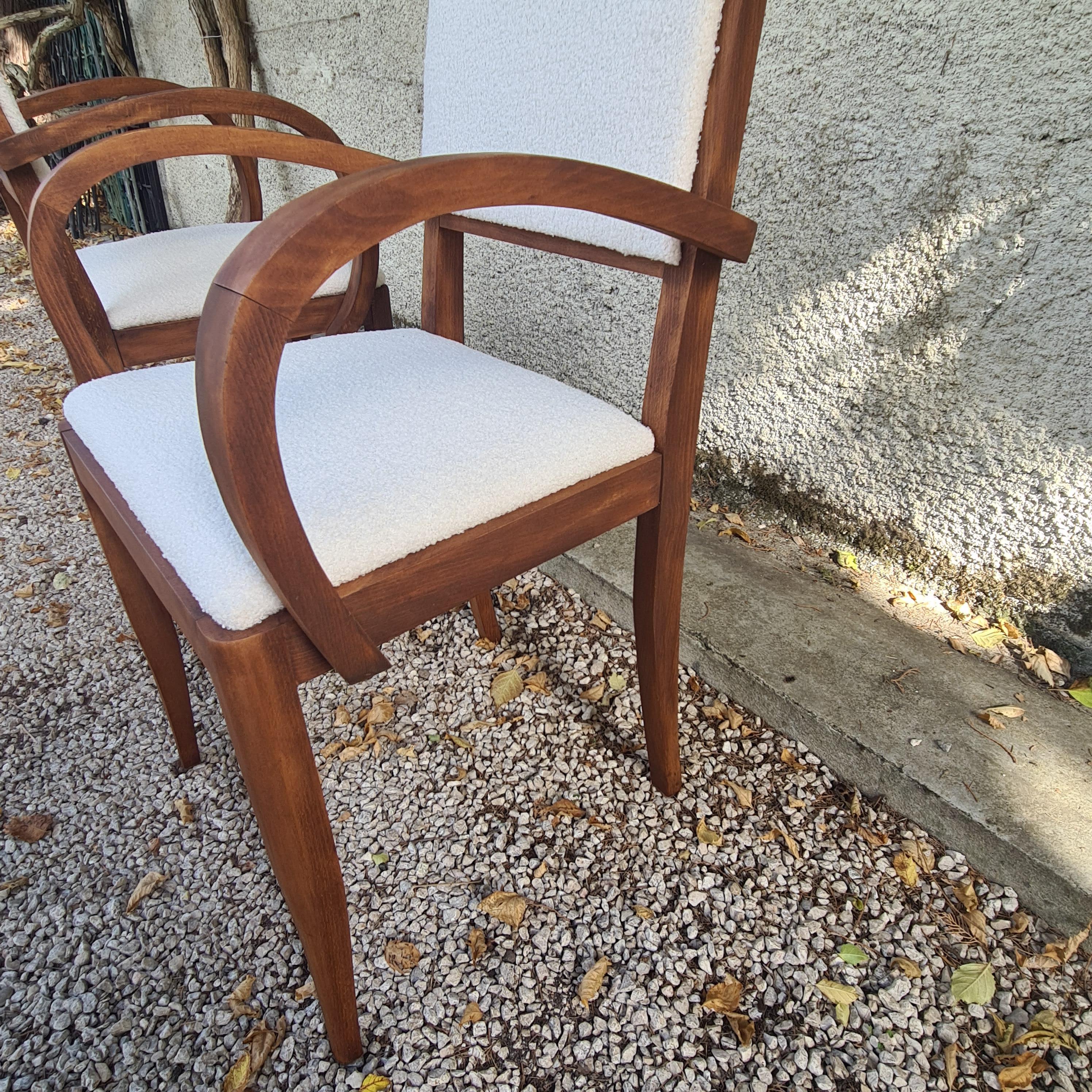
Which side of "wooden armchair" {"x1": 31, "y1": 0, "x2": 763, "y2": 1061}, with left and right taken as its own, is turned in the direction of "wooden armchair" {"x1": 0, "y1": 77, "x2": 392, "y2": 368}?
right

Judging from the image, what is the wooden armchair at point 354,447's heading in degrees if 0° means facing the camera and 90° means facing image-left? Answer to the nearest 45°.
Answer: approximately 45°

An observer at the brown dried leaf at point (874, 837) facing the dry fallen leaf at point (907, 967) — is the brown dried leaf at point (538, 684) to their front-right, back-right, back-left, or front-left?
back-right

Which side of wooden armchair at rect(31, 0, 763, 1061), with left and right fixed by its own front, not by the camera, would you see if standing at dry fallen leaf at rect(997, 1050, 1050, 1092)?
left

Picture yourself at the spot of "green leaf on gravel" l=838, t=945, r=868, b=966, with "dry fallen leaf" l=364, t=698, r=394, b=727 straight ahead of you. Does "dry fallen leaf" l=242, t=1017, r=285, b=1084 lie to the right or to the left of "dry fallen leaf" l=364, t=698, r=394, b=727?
left

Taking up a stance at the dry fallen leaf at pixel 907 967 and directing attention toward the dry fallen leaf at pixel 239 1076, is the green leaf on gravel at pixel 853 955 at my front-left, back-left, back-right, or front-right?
front-right
